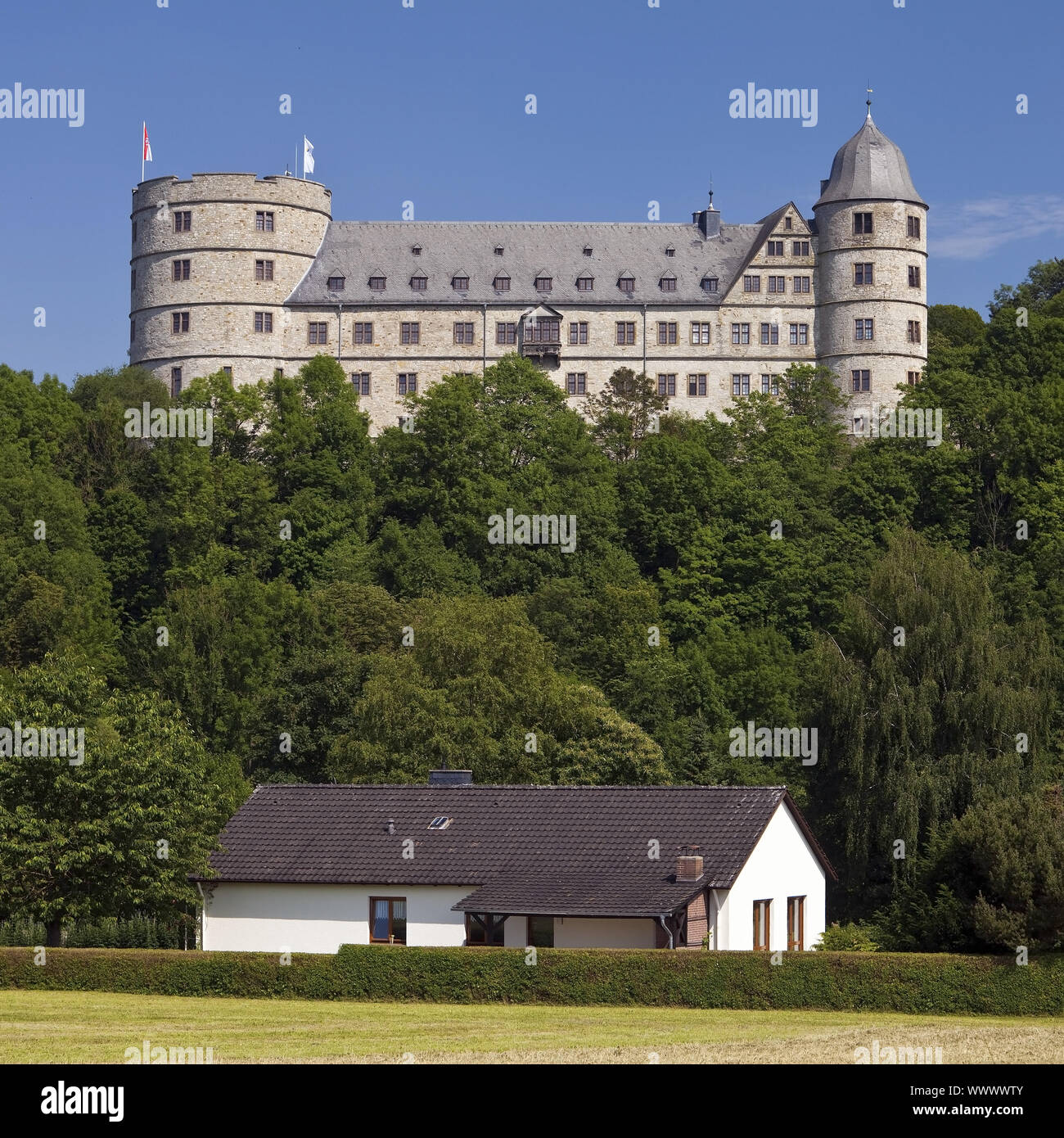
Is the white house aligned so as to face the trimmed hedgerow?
yes

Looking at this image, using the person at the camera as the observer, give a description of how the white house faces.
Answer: facing the viewer
